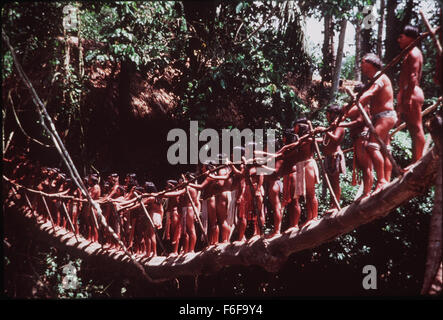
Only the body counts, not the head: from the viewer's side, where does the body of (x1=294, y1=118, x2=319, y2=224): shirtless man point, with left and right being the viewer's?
facing to the left of the viewer

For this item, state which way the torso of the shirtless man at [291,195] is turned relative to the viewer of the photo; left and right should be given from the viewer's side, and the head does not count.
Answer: facing to the left of the viewer

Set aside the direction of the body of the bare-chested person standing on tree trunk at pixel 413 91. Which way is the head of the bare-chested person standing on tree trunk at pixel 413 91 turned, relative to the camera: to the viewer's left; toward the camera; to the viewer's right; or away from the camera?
to the viewer's left

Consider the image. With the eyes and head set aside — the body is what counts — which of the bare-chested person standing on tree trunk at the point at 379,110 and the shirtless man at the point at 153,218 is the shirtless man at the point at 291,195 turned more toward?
the shirtless man

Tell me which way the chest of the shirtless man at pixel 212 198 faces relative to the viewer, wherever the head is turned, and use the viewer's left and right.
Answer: facing to the left of the viewer

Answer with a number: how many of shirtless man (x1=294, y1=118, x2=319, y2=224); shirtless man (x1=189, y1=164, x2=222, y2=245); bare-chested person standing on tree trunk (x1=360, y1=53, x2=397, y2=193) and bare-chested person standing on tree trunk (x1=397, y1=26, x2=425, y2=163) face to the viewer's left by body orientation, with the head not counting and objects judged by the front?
4

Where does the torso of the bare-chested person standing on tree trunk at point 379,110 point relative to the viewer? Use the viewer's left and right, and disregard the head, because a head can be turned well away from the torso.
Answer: facing to the left of the viewer

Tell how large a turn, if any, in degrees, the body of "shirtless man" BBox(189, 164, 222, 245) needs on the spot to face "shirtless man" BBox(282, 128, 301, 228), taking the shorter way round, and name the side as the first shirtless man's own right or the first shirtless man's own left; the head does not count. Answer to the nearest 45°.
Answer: approximately 135° to the first shirtless man's own left

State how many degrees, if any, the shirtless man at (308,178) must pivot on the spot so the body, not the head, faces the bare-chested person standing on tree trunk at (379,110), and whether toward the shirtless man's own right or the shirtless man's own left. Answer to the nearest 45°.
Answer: approximately 135° to the shirtless man's own left

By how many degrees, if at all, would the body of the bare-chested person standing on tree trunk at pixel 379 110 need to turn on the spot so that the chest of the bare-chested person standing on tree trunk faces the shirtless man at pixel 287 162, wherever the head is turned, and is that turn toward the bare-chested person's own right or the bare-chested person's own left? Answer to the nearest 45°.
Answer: approximately 45° to the bare-chested person's own right

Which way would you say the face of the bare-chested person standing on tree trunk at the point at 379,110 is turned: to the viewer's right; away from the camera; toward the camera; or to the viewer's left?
to the viewer's left

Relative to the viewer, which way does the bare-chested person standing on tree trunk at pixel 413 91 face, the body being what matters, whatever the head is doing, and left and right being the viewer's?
facing to the left of the viewer
